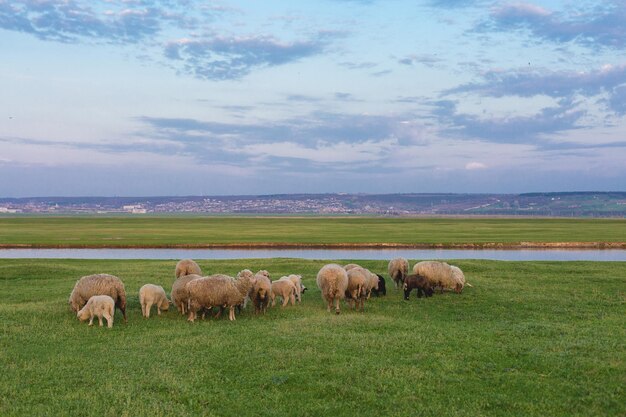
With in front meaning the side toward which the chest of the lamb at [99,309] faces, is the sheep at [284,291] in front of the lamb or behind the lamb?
behind

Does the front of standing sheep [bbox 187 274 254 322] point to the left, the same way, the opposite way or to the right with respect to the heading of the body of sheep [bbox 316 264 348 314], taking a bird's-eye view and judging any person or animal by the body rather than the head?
to the right

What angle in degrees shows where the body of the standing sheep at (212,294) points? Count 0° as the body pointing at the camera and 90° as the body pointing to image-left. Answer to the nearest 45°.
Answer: approximately 270°

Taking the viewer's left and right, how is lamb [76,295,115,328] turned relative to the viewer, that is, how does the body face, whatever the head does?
facing to the left of the viewer

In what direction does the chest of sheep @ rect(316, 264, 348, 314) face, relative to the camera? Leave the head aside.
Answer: away from the camera

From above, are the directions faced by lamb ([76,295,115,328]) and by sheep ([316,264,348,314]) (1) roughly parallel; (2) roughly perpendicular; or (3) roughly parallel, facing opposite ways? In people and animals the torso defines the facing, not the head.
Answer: roughly perpendicular

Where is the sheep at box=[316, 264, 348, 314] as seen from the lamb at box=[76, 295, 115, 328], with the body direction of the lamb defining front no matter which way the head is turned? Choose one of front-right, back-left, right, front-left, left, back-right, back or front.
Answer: back

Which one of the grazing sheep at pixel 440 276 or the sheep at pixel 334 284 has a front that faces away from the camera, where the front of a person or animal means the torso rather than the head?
the sheep
